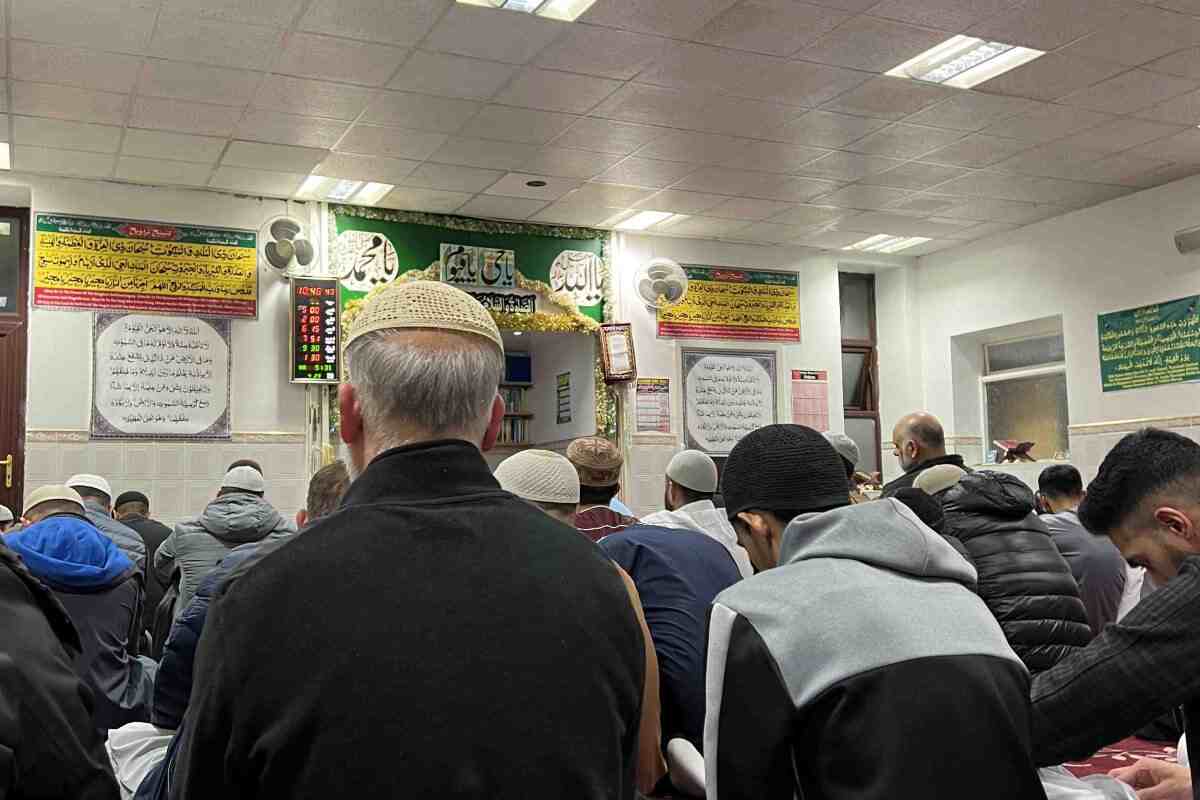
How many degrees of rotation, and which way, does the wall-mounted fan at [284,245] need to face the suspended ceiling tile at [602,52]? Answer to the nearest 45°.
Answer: approximately 45° to its left

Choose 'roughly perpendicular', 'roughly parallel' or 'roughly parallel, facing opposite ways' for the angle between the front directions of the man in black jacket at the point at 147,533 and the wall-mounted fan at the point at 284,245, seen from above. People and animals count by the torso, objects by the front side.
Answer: roughly parallel, facing opposite ways

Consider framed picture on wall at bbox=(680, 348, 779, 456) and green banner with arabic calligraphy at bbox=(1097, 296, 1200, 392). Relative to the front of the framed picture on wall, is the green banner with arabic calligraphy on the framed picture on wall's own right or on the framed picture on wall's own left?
on the framed picture on wall's own left

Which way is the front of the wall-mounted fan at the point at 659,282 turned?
toward the camera

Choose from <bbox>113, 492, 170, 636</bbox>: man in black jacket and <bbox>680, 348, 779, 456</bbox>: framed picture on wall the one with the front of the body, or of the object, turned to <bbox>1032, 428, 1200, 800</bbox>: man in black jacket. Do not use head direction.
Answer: the framed picture on wall

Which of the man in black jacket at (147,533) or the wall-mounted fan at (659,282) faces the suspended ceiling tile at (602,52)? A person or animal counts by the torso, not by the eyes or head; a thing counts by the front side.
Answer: the wall-mounted fan

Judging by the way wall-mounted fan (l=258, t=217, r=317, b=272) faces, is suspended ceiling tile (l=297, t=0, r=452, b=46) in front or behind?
in front

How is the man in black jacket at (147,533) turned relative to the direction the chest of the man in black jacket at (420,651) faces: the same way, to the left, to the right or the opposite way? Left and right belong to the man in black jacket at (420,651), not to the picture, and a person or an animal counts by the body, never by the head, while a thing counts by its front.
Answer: the same way

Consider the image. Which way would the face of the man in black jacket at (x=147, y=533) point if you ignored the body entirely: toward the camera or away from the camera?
away from the camera

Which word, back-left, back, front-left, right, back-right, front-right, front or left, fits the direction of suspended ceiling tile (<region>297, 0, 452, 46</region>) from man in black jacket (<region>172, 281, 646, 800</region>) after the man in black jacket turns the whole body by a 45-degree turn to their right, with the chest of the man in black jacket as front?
front-left

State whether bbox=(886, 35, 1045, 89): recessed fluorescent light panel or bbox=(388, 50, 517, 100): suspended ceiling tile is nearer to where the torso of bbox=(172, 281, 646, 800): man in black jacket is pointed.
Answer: the suspended ceiling tile

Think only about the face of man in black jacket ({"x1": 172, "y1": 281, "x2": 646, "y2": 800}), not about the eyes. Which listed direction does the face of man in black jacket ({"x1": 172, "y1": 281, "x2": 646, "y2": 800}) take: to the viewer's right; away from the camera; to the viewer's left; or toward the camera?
away from the camera

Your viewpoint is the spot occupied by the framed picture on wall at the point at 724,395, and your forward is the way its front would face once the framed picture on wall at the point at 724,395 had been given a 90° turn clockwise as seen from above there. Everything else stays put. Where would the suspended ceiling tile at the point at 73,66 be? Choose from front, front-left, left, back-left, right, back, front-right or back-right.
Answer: front-left

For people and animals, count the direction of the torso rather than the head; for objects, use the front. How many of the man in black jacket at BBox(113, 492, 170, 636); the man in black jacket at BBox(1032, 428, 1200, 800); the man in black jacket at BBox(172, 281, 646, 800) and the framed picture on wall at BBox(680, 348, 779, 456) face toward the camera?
1

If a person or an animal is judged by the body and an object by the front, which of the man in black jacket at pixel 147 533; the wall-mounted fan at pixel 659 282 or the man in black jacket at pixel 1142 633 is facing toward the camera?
the wall-mounted fan

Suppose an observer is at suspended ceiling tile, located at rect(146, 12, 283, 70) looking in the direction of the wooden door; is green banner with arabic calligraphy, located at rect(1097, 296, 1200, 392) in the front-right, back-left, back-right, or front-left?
back-right

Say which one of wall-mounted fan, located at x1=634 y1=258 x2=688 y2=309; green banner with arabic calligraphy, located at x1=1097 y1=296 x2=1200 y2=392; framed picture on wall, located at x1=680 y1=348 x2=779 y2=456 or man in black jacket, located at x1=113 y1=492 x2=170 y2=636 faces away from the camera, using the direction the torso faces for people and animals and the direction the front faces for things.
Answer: the man in black jacket

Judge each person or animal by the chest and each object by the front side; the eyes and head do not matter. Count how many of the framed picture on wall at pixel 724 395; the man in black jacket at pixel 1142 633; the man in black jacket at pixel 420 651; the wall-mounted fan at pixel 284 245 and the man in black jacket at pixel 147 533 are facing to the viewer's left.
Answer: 1

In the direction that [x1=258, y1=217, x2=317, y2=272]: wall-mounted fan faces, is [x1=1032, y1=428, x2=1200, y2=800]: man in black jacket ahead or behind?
ahead

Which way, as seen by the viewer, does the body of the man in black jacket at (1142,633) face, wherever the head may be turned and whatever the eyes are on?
to the viewer's left
